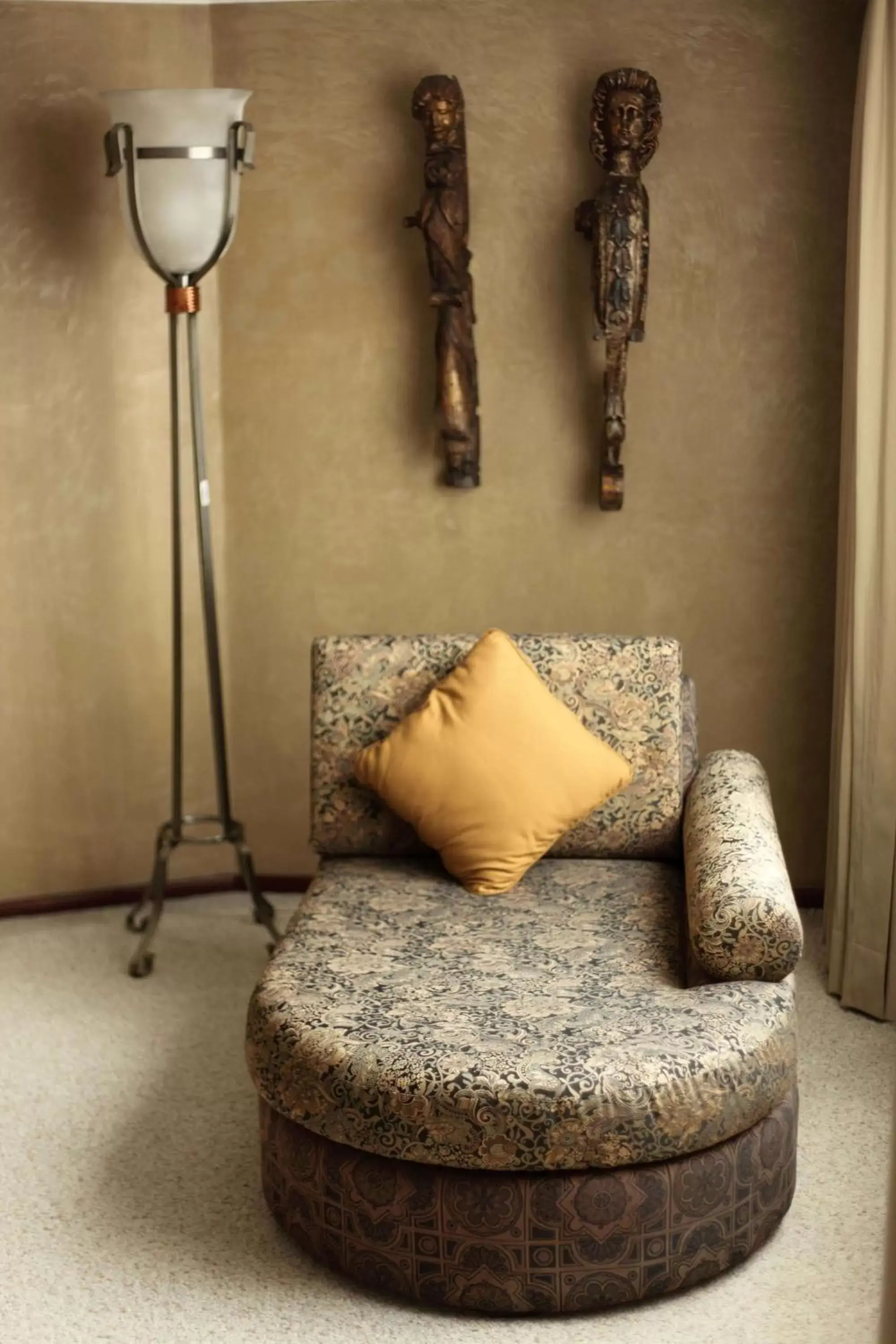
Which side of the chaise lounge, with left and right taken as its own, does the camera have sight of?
front

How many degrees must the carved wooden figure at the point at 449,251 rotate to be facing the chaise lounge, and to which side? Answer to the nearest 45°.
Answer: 0° — it already faces it

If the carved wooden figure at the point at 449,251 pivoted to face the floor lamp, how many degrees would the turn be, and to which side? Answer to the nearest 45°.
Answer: approximately 45° to its right

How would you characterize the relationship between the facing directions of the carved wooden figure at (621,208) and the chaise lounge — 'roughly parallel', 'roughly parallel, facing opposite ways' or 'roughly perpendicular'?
roughly parallel

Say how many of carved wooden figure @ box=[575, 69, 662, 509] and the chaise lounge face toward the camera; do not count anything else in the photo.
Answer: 2

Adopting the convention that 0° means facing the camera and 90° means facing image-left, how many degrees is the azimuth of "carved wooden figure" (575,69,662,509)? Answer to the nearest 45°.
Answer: approximately 0°

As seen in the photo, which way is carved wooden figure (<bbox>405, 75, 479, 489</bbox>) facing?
toward the camera

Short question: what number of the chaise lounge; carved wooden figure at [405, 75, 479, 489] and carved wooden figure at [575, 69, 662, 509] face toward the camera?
3

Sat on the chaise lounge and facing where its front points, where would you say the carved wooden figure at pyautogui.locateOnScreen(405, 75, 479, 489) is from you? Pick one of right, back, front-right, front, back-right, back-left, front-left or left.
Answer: back
